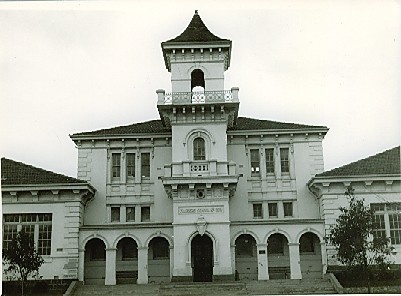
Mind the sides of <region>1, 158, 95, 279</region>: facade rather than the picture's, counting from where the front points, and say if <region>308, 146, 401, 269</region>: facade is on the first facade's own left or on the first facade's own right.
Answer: on the first facade's own left

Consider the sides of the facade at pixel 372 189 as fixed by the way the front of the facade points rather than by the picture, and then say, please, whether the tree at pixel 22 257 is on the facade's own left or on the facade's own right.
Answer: on the facade's own right

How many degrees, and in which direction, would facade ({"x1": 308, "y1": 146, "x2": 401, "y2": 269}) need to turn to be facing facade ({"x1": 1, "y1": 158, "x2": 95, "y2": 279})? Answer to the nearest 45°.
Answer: approximately 90° to its right

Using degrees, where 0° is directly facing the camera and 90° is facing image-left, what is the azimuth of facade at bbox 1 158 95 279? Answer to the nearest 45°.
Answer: approximately 0°

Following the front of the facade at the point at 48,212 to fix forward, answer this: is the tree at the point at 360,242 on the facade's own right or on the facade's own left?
on the facade's own left

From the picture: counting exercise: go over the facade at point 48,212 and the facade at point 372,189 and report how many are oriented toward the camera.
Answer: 2
